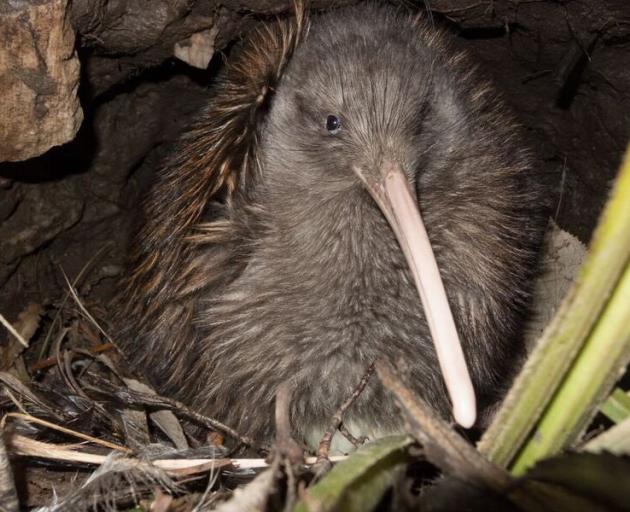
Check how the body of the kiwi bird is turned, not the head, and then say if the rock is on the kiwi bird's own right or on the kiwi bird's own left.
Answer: on the kiwi bird's own right

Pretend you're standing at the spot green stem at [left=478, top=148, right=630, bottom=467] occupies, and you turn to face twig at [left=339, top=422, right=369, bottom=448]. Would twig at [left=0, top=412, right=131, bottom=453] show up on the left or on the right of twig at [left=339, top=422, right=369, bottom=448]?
left

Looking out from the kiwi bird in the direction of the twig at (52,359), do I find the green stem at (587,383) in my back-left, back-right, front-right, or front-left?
back-left

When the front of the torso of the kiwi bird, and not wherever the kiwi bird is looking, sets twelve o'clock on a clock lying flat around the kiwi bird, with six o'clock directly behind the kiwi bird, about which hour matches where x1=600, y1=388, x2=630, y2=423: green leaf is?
The green leaf is roughly at 11 o'clock from the kiwi bird.

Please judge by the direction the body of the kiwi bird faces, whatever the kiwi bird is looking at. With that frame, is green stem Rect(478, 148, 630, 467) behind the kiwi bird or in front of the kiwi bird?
in front

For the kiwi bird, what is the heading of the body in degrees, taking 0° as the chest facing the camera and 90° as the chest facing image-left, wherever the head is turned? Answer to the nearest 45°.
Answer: approximately 0°
